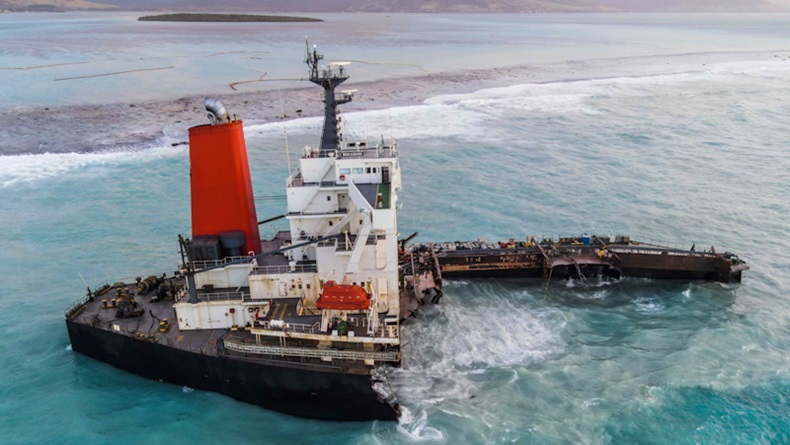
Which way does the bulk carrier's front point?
to the viewer's right
